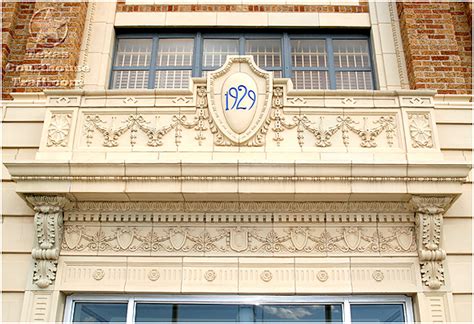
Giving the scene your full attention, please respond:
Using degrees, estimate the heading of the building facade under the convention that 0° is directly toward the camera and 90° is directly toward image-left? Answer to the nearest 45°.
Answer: approximately 0°
